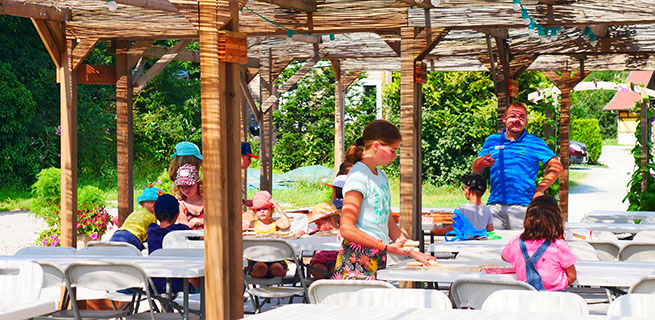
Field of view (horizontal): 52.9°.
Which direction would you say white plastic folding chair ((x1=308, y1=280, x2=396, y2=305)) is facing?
away from the camera

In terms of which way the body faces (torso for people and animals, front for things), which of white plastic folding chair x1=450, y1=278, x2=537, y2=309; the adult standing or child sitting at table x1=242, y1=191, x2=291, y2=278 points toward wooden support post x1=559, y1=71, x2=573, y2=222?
the white plastic folding chair

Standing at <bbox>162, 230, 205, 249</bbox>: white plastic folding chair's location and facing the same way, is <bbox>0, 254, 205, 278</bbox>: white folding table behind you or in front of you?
behind

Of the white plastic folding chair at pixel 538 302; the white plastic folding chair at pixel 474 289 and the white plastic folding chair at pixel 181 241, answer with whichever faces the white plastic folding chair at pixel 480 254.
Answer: the white plastic folding chair at pixel 474 289

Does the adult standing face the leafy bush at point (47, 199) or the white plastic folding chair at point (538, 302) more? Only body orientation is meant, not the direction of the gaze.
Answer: the white plastic folding chair

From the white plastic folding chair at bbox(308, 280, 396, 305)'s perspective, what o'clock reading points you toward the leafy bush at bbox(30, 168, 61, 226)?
The leafy bush is roughly at 11 o'clock from the white plastic folding chair.

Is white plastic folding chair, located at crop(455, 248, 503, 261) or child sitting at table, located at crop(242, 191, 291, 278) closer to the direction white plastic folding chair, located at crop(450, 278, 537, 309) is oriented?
the white plastic folding chair

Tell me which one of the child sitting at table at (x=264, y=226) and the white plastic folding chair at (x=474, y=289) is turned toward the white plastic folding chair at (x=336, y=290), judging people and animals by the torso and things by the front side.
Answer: the child sitting at table

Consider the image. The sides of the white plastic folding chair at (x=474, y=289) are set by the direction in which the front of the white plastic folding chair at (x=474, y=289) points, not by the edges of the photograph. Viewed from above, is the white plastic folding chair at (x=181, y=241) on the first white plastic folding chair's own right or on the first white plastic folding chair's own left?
on the first white plastic folding chair's own left
